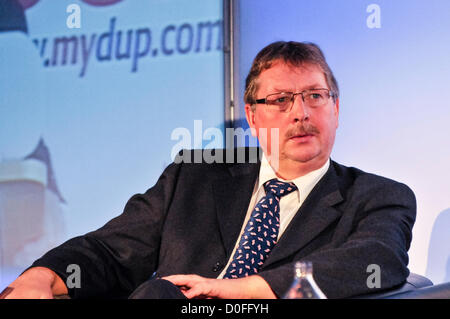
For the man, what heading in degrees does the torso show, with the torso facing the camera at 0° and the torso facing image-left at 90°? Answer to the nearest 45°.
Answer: approximately 0°
